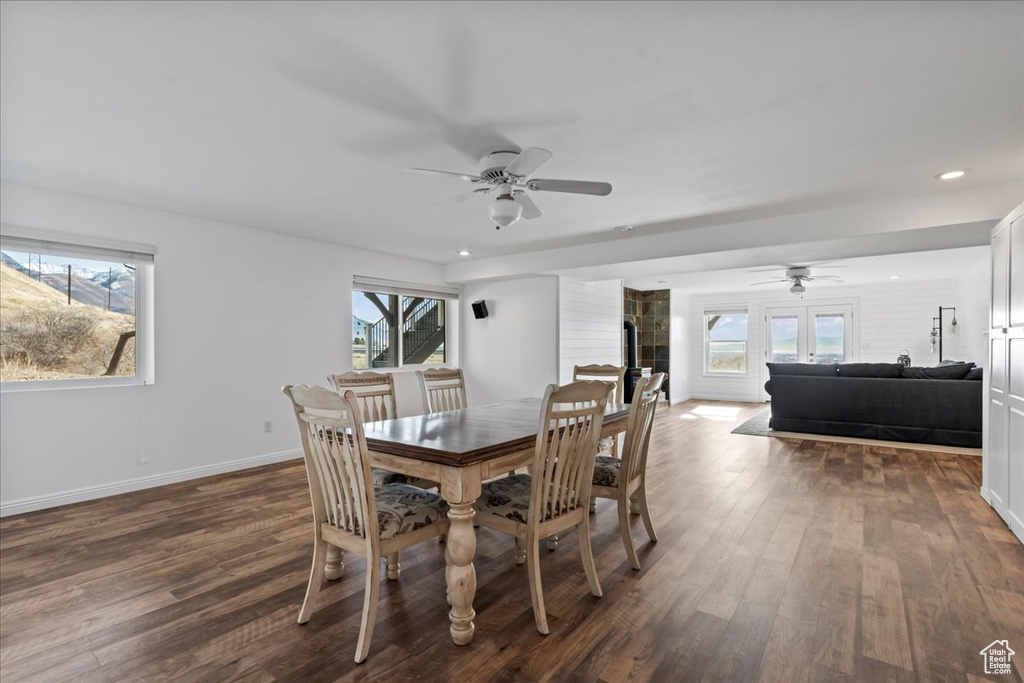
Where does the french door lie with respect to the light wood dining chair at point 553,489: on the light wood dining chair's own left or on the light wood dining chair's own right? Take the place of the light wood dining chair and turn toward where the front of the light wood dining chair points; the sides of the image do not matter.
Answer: on the light wood dining chair's own right

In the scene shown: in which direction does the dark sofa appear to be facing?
away from the camera

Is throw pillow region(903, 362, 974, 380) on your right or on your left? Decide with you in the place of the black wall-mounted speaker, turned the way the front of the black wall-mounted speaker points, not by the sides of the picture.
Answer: on your left

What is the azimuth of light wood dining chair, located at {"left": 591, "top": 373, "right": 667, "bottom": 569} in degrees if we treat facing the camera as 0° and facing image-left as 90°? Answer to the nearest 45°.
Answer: approximately 135°

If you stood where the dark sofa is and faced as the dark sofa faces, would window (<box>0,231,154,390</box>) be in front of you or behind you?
behind

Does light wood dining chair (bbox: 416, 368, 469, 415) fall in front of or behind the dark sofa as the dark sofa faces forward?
behind

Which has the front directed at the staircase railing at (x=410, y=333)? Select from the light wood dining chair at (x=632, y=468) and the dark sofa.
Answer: the light wood dining chair

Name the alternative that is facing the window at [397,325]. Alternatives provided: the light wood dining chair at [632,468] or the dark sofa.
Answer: the light wood dining chair

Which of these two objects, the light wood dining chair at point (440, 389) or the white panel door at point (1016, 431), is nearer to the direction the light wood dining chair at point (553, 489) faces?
the light wood dining chair

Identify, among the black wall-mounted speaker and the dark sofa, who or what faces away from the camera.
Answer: the dark sofa

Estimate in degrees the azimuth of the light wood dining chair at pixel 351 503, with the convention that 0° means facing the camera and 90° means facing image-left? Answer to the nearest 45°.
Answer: approximately 225°

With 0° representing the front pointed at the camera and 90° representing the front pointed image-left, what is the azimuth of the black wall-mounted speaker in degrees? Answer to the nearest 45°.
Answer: approximately 45°

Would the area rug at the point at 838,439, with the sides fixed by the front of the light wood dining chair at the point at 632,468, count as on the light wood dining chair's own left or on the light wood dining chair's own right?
on the light wood dining chair's own right

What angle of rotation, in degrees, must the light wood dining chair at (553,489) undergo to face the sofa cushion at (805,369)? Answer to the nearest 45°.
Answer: approximately 90° to its right
